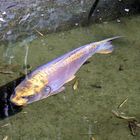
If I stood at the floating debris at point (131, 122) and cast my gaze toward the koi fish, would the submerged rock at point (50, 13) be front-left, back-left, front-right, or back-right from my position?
front-right

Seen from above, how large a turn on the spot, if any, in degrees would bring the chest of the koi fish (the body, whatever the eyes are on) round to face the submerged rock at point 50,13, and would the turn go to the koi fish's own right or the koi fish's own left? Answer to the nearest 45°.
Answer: approximately 135° to the koi fish's own right

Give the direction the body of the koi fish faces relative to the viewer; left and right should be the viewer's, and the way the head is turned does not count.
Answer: facing the viewer and to the left of the viewer

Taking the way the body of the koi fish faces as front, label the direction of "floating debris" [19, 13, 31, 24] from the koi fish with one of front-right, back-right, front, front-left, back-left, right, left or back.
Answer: back-right

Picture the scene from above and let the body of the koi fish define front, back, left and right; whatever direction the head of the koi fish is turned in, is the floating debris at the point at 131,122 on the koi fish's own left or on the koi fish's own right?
on the koi fish's own left

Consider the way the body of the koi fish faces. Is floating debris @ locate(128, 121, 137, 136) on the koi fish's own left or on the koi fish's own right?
on the koi fish's own left
